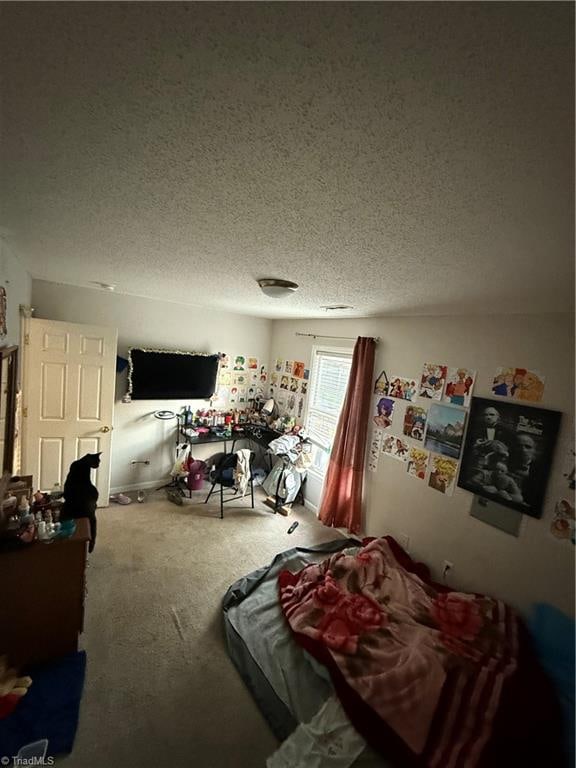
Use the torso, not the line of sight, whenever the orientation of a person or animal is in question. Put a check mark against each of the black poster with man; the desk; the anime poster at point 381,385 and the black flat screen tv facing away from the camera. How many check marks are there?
0

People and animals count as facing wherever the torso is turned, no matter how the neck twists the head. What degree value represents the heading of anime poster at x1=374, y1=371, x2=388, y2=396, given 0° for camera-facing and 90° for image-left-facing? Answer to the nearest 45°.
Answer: approximately 45°

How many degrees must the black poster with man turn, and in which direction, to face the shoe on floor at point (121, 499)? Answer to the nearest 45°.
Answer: approximately 45° to its right

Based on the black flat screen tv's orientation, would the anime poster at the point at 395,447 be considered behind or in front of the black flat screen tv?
in front

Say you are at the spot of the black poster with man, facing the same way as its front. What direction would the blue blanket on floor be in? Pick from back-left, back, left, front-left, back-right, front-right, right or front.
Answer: front

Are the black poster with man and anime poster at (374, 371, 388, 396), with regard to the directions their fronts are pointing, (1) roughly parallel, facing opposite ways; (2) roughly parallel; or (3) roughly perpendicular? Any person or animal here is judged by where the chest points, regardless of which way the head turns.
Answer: roughly parallel

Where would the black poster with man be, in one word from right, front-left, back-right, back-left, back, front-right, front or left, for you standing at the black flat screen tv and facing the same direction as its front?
front

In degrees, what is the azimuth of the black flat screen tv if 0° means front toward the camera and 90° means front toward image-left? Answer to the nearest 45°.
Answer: approximately 315°

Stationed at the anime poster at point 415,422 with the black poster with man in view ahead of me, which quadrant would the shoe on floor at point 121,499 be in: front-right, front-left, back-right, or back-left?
back-right

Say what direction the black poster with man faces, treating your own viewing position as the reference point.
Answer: facing the viewer and to the left of the viewer

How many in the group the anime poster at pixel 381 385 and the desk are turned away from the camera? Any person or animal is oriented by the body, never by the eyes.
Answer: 0

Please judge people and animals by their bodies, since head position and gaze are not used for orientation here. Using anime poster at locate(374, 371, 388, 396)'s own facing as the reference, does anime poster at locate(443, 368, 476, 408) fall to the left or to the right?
on its left

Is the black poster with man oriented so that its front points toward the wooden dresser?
yes

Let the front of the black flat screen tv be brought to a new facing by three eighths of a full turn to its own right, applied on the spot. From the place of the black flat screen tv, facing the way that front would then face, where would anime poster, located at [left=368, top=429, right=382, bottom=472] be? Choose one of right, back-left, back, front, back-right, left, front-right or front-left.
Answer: back-left

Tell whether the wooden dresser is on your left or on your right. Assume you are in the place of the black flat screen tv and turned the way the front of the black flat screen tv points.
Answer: on your right

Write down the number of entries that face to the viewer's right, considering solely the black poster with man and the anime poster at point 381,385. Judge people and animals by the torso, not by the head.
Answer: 0

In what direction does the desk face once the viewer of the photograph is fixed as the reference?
facing the viewer

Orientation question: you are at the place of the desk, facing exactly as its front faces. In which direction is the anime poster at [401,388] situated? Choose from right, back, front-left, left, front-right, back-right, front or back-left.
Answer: front-left
